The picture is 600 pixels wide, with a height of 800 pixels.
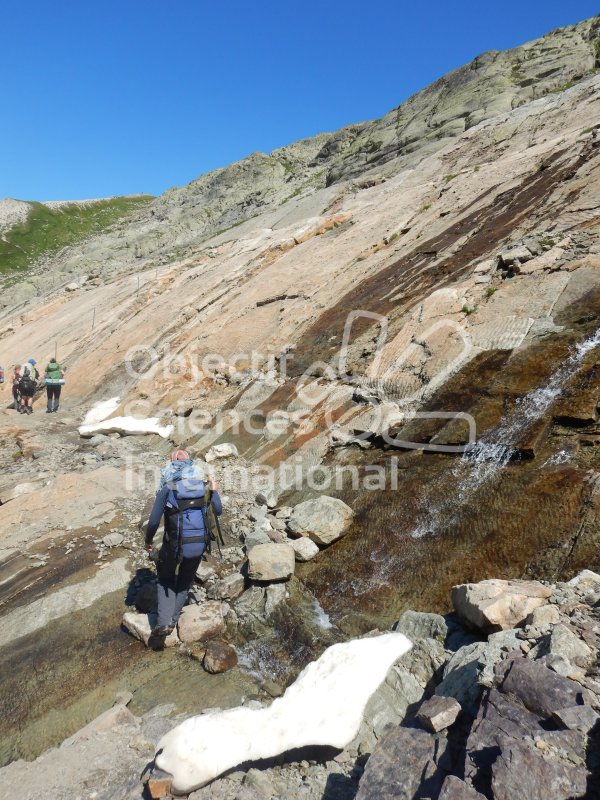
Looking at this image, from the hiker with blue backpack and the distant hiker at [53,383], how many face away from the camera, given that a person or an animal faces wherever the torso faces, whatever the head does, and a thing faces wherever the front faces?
2

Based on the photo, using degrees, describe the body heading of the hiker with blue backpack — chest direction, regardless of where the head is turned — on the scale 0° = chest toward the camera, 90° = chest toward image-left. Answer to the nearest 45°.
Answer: approximately 180°

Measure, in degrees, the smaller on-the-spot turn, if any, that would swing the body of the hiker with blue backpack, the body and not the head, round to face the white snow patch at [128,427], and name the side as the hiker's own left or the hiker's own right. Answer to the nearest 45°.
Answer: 0° — they already face it

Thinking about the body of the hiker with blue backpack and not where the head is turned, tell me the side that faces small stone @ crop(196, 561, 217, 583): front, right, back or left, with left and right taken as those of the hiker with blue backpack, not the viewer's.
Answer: front

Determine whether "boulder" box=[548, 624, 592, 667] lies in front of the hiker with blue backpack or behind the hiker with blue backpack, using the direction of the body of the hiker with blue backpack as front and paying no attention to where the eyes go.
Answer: behind

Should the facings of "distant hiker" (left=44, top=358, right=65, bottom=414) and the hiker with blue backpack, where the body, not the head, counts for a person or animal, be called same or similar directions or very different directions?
same or similar directions

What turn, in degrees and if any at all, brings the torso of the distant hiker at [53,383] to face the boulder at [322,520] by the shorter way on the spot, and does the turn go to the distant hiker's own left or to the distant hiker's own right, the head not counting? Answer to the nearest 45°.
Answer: approximately 180°

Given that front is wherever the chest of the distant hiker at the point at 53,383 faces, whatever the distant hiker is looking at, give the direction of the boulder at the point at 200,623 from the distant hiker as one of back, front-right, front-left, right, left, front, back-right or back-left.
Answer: back

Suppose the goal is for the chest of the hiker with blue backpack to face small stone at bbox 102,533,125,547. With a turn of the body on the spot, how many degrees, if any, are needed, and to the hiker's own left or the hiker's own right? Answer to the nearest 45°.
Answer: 0° — they already face it

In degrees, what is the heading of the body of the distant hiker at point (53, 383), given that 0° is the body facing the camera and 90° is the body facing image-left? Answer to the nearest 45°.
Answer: approximately 180°

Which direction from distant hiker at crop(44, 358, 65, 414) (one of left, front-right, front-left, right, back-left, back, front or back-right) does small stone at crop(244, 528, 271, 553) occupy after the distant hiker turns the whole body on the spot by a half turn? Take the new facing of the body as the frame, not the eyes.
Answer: front
